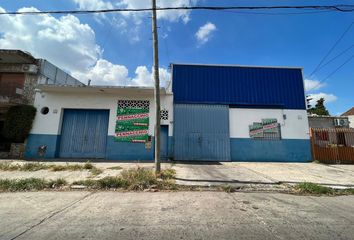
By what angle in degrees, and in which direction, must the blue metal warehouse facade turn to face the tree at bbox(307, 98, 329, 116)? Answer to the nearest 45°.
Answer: approximately 135° to its left

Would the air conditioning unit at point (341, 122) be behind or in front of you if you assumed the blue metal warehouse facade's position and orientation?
behind

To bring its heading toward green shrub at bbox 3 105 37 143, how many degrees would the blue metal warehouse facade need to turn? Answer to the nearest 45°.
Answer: approximately 45° to its right

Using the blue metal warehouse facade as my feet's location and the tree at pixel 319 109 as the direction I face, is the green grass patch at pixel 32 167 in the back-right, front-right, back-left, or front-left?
back-left

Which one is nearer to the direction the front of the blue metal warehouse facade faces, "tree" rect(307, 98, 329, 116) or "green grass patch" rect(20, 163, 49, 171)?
the green grass patch

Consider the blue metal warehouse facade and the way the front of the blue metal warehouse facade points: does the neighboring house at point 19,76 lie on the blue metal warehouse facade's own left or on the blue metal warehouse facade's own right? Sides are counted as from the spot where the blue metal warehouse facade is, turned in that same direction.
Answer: on the blue metal warehouse facade's own right

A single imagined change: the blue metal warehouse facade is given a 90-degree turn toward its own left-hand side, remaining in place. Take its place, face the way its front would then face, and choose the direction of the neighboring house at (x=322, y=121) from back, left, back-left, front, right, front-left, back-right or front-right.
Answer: front-left

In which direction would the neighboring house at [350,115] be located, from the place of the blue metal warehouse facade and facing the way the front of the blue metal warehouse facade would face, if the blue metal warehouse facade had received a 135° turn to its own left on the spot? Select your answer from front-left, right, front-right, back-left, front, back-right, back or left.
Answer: front

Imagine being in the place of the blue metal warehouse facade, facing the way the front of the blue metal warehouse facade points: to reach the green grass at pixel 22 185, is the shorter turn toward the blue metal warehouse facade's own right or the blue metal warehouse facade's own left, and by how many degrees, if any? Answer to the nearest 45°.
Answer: approximately 45° to the blue metal warehouse facade's own right

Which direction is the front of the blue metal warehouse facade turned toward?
toward the camera

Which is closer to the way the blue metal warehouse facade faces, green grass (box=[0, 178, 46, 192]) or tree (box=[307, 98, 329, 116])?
the green grass
